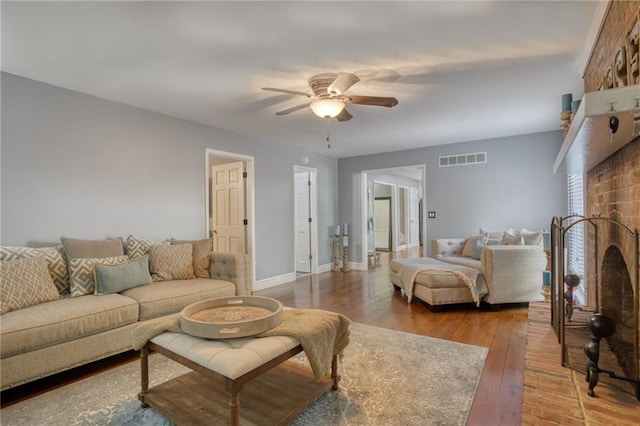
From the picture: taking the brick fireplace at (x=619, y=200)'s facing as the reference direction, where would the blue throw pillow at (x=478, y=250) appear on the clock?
The blue throw pillow is roughly at 2 o'clock from the brick fireplace.

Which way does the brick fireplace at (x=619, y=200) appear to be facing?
to the viewer's left

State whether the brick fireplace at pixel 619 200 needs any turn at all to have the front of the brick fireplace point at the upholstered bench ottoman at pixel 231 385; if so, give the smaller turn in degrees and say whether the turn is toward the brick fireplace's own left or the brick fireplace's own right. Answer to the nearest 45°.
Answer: approximately 45° to the brick fireplace's own left

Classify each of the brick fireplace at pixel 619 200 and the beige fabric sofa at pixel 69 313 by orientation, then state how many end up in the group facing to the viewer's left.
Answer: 1

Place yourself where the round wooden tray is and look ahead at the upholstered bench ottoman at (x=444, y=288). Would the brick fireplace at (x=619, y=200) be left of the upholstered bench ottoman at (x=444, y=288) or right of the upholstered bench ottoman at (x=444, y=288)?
right

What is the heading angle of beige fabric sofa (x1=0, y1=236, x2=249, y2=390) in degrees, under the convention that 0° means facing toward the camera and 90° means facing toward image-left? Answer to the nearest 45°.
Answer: approximately 315°

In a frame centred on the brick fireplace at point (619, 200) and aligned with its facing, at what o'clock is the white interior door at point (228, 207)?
The white interior door is roughly at 12 o'clock from the brick fireplace.

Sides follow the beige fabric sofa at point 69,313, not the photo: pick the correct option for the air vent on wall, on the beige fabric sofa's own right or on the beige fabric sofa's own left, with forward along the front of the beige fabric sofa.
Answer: on the beige fabric sofa's own left

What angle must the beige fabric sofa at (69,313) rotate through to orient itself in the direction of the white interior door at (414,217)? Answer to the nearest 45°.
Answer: approximately 90° to its left

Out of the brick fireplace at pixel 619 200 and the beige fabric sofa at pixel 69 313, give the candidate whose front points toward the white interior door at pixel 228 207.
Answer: the brick fireplace

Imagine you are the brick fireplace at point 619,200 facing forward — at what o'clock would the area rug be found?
The area rug is roughly at 11 o'clock from the brick fireplace.

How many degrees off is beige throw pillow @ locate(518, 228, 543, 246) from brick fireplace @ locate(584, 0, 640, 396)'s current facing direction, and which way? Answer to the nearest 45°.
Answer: approximately 90° to its right
